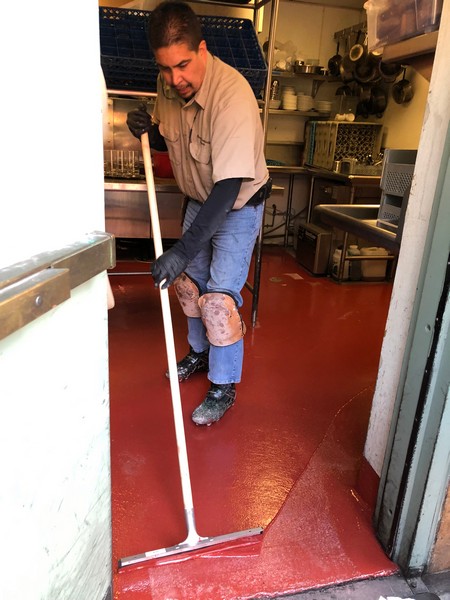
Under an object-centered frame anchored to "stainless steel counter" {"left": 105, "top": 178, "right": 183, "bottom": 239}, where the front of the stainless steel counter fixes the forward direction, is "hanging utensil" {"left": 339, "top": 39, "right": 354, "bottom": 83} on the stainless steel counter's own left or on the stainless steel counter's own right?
on the stainless steel counter's own left

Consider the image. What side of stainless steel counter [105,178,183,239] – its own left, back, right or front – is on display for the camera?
front

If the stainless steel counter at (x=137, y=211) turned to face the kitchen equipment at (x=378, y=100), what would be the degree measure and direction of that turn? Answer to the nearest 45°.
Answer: approximately 135° to its left

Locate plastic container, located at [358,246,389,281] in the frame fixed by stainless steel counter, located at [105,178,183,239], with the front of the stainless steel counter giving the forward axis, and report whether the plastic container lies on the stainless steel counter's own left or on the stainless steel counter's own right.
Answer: on the stainless steel counter's own left

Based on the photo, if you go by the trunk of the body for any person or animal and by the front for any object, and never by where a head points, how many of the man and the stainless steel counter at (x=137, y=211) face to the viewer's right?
0

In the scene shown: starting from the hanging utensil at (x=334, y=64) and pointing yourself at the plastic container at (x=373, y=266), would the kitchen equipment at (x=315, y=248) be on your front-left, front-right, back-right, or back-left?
front-right

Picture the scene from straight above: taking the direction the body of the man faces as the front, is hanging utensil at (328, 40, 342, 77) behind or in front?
behind

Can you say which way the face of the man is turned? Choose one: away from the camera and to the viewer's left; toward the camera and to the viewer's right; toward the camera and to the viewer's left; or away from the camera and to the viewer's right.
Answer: toward the camera and to the viewer's left

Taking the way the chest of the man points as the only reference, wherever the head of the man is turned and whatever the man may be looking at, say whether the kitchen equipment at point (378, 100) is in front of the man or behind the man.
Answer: behind

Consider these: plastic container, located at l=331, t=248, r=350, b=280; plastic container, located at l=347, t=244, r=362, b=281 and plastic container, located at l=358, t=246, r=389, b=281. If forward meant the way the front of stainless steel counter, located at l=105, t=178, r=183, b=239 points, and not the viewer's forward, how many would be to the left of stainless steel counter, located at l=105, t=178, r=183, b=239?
3

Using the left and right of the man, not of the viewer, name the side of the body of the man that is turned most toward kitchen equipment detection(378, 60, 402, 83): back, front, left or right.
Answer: back

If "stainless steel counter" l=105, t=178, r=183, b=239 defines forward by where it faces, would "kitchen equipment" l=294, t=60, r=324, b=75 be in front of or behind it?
behind

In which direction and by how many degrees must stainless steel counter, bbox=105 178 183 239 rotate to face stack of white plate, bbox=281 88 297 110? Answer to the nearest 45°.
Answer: approximately 135° to its left

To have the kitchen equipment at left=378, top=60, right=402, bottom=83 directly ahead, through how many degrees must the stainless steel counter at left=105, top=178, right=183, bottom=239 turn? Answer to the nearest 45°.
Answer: approximately 135° to its left
